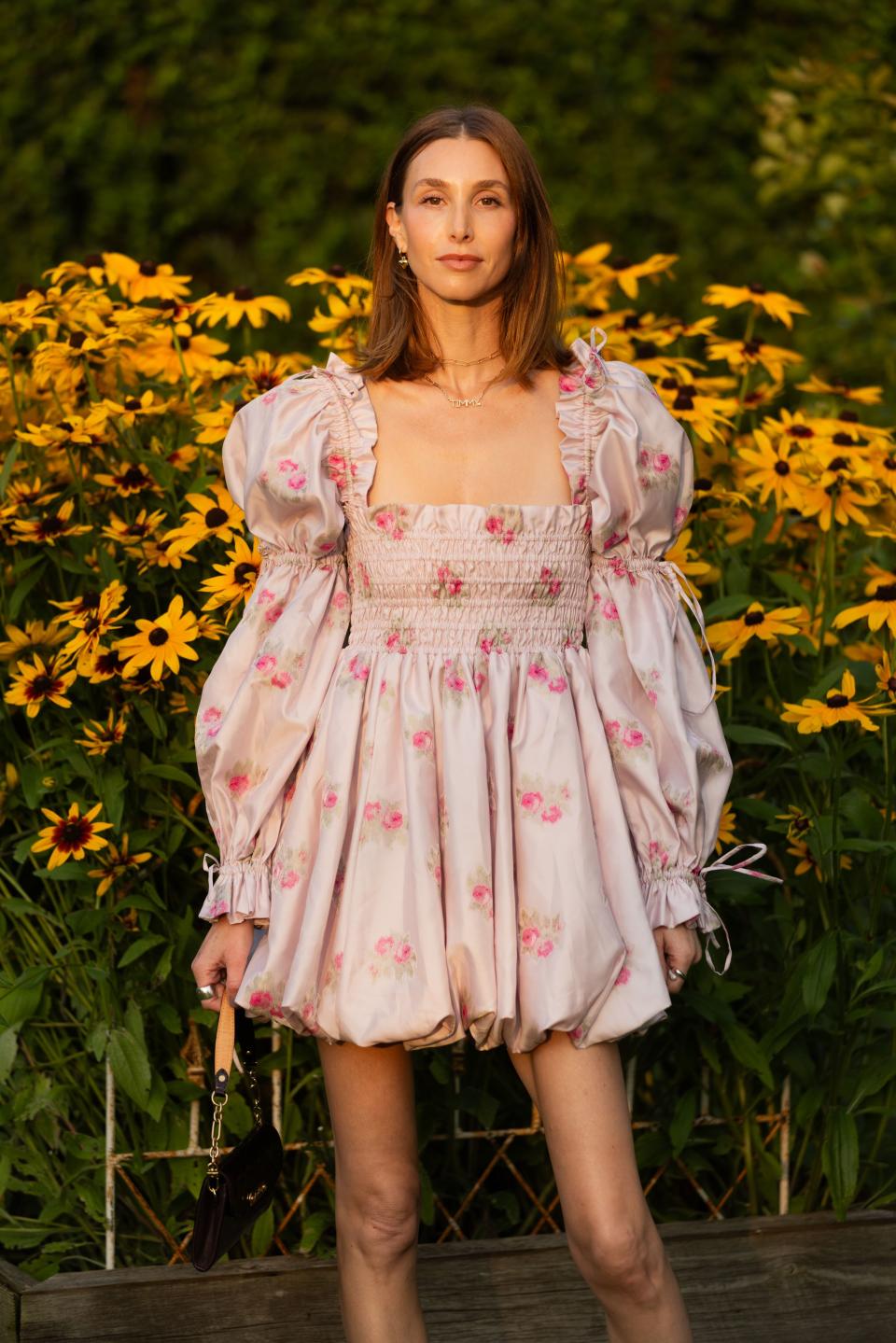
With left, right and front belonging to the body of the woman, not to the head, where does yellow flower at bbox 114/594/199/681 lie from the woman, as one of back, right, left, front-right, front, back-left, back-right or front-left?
back-right

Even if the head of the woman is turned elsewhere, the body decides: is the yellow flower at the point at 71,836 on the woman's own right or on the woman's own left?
on the woman's own right

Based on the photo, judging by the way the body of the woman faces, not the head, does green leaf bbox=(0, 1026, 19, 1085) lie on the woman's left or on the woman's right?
on the woman's right

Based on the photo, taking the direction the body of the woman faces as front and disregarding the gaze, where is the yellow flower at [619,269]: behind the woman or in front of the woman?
behind

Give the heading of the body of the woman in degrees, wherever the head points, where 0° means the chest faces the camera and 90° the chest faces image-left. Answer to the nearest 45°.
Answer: approximately 0°

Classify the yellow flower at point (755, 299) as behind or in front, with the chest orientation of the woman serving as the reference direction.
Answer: behind

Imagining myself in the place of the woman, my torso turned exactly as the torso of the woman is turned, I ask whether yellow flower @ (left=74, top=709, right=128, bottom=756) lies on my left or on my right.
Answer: on my right

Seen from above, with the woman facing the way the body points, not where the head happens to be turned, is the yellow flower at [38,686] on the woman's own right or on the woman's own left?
on the woman's own right

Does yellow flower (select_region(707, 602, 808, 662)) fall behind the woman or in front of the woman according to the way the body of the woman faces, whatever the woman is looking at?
behind
